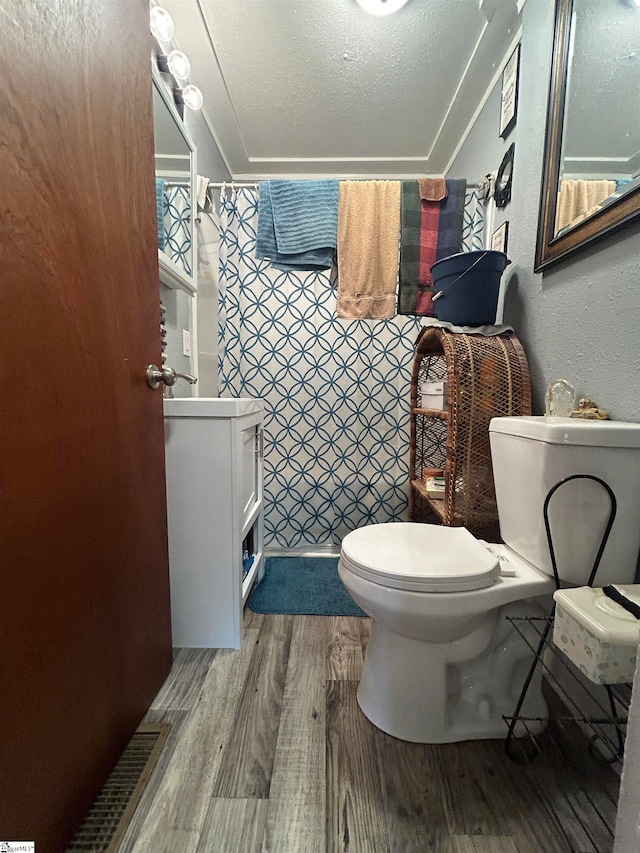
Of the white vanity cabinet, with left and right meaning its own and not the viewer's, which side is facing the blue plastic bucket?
front

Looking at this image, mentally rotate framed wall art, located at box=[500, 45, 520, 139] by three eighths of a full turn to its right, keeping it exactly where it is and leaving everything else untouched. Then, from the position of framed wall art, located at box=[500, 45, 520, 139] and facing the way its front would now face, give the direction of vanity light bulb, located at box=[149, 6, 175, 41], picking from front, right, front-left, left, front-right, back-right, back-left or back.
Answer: back

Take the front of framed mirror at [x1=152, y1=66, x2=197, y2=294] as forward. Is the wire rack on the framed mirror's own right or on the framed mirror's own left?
on the framed mirror's own right

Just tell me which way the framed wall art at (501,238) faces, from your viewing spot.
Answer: facing to the left of the viewer

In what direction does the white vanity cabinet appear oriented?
to the viewer's right

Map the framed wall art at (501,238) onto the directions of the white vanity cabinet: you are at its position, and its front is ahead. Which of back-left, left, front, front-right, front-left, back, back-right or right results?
front

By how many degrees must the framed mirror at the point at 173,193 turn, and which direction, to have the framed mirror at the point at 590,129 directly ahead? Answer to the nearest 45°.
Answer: approximately 45° to its right

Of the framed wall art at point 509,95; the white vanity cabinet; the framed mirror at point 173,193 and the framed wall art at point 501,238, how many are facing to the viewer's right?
2

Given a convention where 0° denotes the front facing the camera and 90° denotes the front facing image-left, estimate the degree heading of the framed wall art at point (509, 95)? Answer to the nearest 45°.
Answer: approximately 90°

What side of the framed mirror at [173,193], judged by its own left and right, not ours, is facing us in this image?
right
